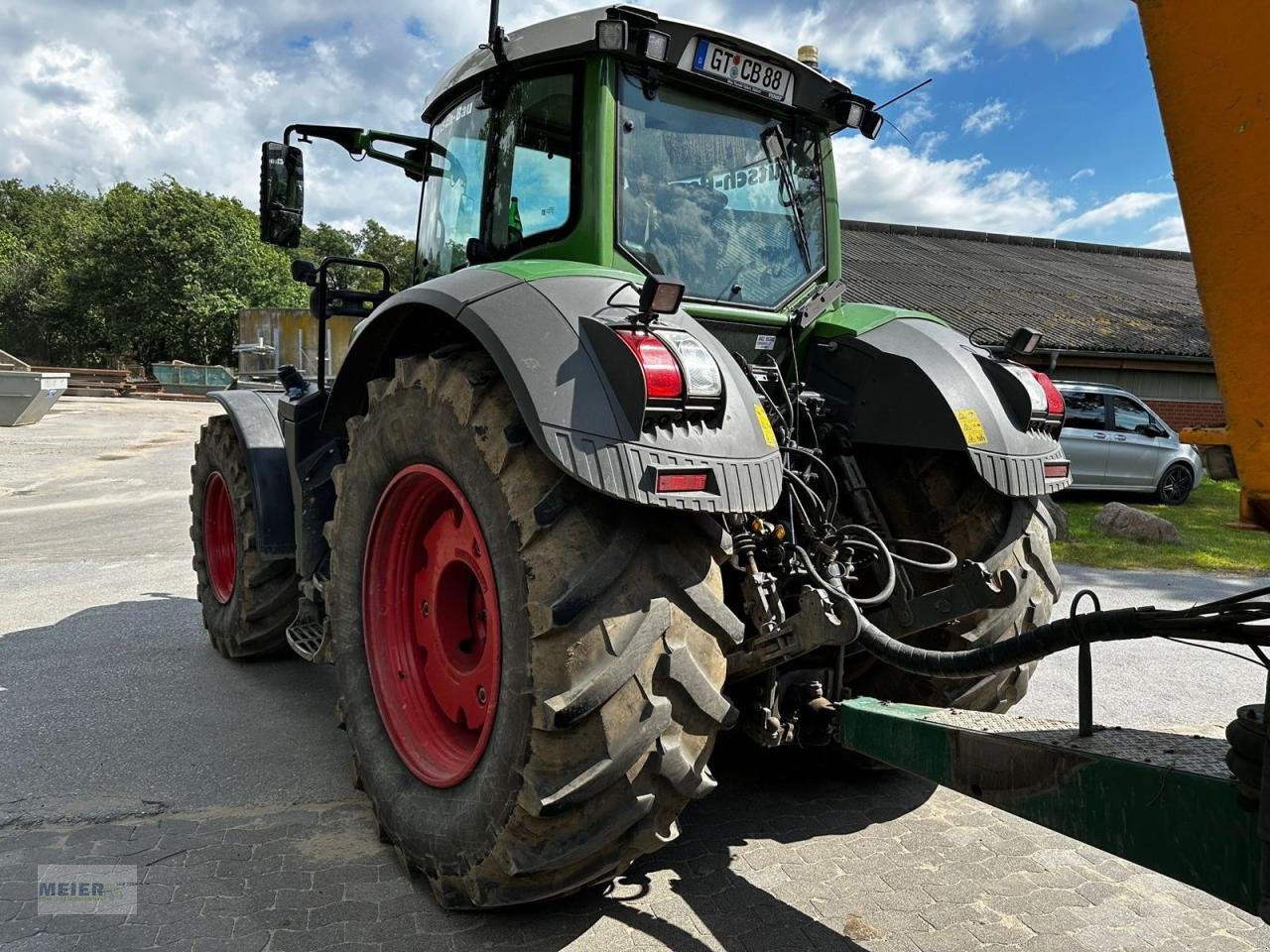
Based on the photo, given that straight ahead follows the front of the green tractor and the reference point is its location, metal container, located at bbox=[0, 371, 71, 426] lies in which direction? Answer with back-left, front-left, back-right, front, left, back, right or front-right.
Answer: front

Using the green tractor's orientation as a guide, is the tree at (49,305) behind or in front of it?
in front

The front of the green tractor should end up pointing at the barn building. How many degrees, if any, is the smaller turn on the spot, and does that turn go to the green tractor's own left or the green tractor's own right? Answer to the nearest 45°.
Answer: approximately 90° to the green tractor's own right

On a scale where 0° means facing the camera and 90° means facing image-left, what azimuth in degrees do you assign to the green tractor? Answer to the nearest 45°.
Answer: approximately 135°

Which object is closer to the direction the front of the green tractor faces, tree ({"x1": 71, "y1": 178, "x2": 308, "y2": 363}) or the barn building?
the tree

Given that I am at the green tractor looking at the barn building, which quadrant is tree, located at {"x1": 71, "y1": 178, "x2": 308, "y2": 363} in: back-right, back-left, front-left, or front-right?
front-left

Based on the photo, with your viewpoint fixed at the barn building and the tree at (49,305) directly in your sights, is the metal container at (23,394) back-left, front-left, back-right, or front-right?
front-left

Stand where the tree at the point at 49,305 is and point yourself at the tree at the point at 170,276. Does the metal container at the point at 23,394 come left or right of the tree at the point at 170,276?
right

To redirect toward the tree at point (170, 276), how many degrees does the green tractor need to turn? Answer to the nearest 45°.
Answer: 0° — it already faces it

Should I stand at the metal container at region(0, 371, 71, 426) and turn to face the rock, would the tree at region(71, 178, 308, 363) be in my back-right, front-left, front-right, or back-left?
back-left

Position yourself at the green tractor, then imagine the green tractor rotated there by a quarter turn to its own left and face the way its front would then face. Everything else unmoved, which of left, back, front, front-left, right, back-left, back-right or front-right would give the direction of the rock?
back

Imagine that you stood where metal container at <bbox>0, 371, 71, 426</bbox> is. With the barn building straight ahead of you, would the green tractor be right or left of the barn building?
right
